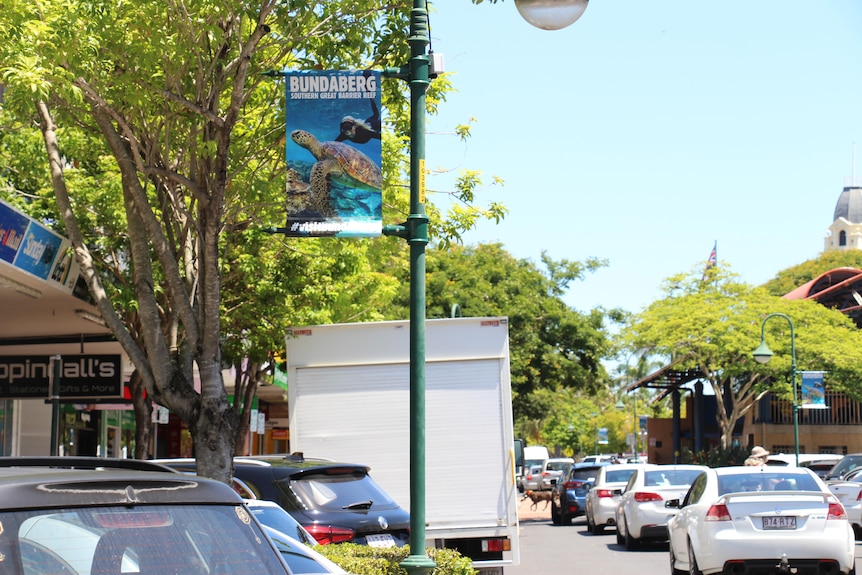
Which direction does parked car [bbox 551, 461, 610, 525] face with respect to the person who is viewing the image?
facing away from the viewer and to the left of the viewer

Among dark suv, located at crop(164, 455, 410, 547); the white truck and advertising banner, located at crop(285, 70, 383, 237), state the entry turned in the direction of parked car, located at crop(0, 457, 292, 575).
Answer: the advertising banner

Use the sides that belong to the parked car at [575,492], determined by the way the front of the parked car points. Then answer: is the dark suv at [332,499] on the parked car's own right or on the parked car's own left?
on the parked car's own left

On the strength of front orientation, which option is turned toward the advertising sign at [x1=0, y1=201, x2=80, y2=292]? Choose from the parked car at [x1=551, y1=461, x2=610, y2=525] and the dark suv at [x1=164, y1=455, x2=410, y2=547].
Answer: the dark suv

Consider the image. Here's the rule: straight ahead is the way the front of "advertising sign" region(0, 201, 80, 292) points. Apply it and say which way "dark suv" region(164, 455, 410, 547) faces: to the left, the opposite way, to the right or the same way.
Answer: the opposite way

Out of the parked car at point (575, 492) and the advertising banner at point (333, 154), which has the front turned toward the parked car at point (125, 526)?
the advertising banner

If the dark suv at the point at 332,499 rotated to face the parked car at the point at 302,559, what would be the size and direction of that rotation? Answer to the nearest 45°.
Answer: approximately 135° to its left

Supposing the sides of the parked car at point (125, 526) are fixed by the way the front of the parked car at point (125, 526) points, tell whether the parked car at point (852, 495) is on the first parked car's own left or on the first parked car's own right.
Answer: on the first parked car's own right

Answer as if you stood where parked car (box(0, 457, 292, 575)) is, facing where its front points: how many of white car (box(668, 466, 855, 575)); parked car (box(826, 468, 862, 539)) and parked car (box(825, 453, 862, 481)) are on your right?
3

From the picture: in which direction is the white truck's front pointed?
away from the camera

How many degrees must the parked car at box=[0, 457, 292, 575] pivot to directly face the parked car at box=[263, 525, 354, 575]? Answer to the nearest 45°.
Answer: approximately 45° to its right

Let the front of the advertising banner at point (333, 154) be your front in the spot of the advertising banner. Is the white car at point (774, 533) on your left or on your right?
on your left

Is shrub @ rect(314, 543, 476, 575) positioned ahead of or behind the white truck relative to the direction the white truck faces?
behind

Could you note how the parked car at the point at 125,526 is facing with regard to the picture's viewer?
facing away from the viewer and to the left of the viewer

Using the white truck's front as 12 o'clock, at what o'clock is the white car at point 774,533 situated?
The white car is roughly at 3 o'clock from the white truck.
